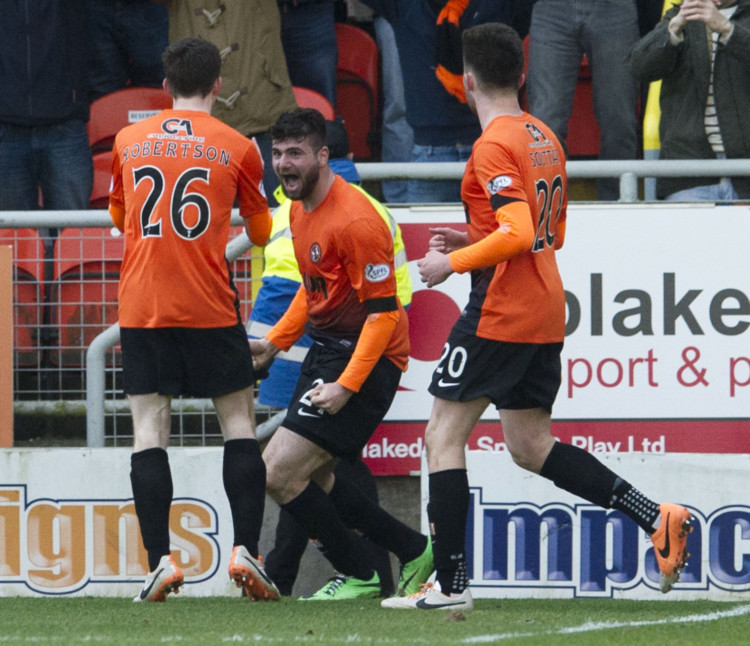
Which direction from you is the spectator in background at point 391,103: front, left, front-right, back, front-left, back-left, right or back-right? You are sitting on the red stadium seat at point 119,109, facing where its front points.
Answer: left

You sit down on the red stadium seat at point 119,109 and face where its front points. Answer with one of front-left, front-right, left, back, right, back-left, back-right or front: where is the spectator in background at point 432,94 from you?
front-left

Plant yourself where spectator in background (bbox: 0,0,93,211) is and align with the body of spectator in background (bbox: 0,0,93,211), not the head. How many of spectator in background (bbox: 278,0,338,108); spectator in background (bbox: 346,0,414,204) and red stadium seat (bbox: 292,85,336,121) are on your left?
3

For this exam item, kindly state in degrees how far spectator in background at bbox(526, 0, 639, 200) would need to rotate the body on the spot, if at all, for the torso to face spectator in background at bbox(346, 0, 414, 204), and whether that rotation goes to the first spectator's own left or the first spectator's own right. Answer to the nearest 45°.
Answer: approximately 135° to the first spectator's own right

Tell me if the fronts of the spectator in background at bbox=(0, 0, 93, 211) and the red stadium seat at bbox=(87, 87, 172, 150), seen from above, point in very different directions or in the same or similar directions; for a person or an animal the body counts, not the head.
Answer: same or similar directions

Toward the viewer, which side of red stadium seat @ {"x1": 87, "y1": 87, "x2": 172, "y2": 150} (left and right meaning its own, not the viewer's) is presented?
front

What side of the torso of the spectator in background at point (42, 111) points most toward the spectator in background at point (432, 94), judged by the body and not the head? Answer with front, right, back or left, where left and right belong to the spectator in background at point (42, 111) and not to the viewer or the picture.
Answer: left

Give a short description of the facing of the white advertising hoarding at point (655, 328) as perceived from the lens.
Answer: facing the viewer

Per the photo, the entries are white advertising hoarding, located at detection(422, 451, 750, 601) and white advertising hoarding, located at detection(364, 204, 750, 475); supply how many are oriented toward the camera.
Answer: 2

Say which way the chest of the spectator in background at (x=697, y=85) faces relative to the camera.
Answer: toward the camera

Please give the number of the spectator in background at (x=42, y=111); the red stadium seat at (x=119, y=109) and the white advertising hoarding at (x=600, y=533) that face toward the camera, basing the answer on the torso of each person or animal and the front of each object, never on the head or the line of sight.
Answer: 3
